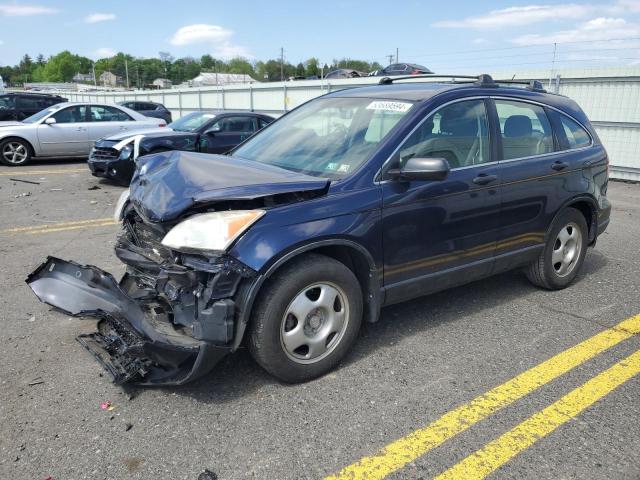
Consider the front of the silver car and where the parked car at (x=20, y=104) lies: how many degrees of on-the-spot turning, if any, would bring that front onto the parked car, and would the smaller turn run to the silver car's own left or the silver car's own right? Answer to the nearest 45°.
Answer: approximately 90° to the silver car's own right

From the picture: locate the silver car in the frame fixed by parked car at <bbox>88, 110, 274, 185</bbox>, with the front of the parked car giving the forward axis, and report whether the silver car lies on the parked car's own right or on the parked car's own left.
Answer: on the parked car's own right

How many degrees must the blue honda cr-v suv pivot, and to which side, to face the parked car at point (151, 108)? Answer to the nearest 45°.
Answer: approximately 135° to its right

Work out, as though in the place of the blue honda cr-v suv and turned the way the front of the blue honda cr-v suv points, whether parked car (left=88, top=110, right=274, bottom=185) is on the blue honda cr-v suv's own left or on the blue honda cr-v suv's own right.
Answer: on the blue honda cr-v suv's own right

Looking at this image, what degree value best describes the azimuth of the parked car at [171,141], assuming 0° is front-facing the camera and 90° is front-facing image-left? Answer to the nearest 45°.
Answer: approximately 45°

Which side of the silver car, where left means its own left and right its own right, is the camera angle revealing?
left

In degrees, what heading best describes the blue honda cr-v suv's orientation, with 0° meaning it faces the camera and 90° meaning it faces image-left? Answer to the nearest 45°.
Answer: approximately 45°

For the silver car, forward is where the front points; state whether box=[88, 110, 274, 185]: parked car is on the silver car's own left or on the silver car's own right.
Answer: on the silver car's own left
